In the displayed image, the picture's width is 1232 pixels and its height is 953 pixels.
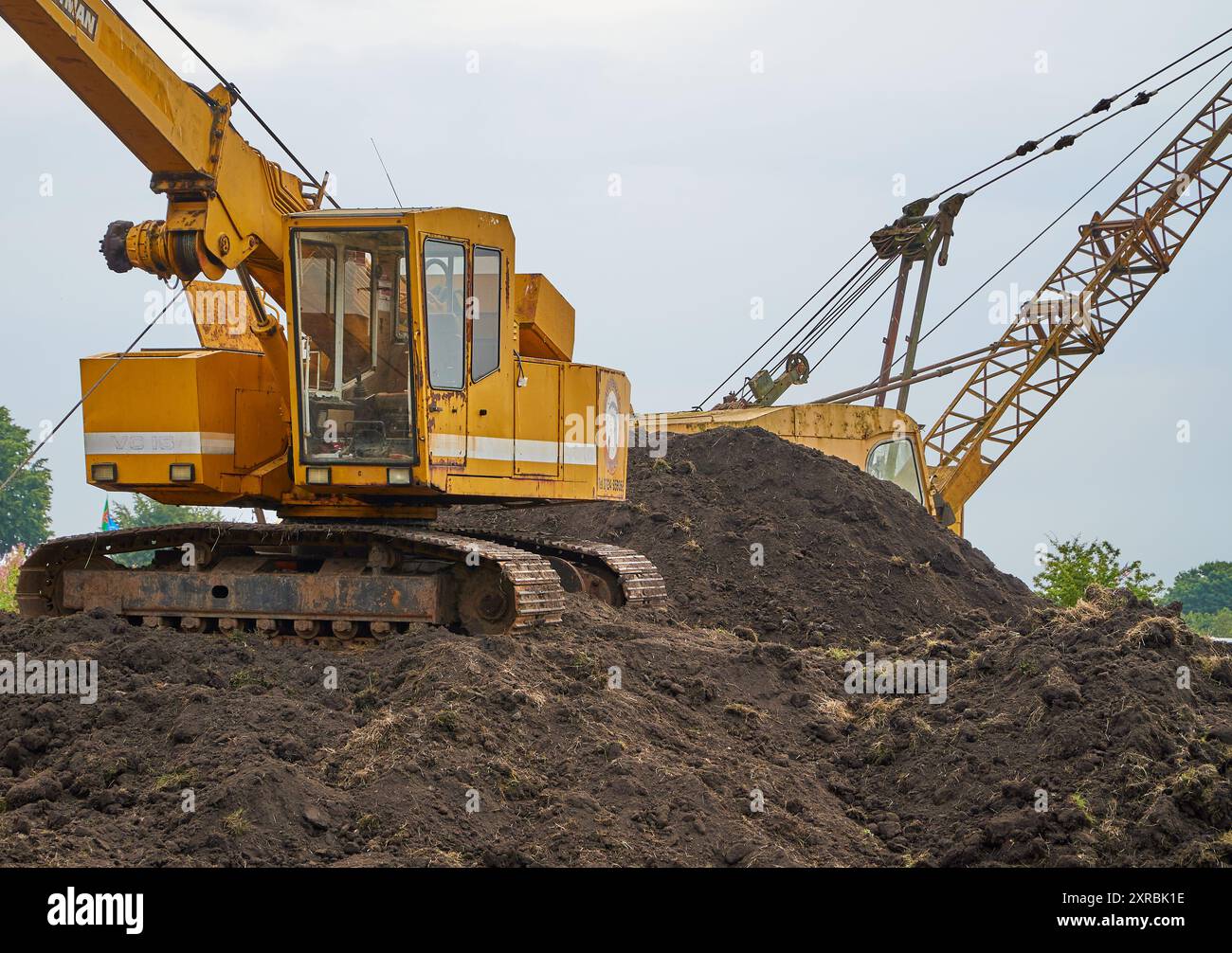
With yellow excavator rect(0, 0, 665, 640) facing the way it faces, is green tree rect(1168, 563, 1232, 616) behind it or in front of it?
behind

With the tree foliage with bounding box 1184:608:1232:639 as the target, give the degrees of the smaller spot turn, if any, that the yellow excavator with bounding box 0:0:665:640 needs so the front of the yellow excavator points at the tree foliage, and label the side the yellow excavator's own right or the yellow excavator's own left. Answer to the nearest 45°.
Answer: approximately 180°

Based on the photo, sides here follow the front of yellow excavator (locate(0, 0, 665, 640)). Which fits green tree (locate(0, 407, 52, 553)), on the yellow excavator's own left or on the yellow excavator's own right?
on the yellow excavator's own right

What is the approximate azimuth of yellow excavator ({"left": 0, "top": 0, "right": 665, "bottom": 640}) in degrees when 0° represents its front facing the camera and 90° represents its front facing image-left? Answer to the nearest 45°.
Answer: approximately 45°

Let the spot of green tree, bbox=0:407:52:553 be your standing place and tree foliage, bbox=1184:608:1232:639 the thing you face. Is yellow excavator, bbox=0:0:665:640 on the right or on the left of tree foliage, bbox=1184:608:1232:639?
right
